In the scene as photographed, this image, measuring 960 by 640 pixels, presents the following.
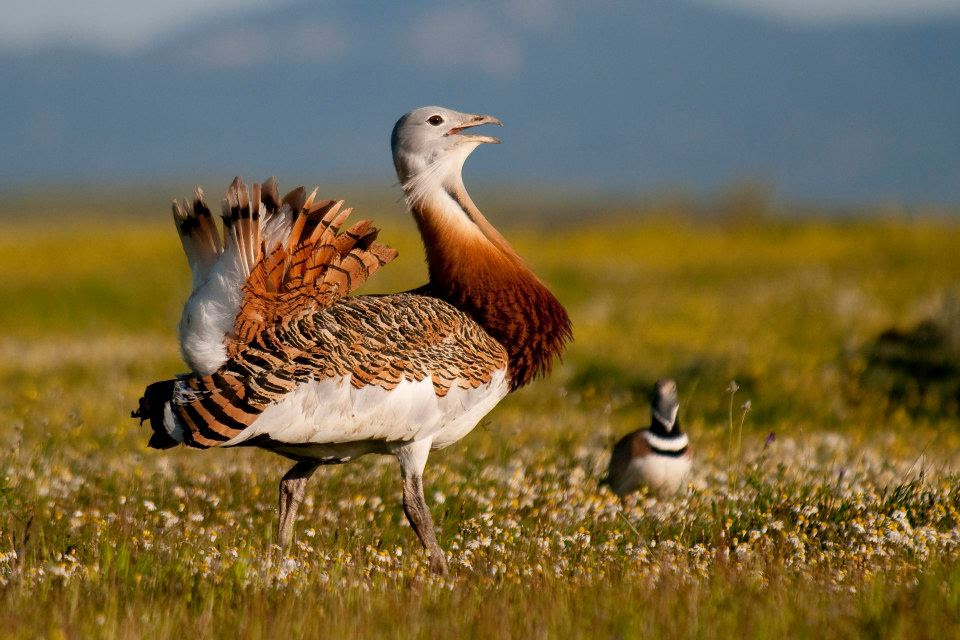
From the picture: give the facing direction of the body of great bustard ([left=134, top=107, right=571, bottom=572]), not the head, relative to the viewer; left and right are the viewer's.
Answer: facing to the right of the viewer
